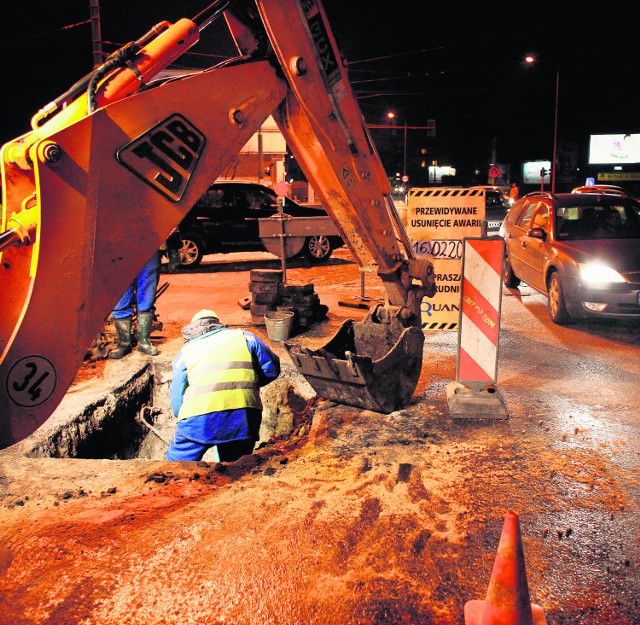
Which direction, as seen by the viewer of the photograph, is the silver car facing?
facing the viewer and to the right of the viewer

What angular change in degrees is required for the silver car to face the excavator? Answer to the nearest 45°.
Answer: approximately 45° to its right

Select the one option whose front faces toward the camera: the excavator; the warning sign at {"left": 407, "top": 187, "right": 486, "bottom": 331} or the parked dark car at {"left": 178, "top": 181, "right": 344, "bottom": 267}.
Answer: the warning sign

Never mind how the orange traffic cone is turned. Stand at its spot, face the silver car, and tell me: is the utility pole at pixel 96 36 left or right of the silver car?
left

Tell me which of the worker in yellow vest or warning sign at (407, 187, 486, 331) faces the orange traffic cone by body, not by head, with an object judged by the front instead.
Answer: the warning sign

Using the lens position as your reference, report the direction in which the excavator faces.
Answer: facing to the right of the viewer

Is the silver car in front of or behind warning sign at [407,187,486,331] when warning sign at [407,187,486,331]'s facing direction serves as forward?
behind

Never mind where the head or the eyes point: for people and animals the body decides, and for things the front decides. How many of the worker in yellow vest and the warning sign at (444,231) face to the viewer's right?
0

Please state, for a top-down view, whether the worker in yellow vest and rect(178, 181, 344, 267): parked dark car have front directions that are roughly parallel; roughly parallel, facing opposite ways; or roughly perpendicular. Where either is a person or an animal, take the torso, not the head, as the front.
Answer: roughly perpendicular

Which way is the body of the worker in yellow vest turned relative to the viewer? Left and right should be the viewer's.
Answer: facing away from the viewer

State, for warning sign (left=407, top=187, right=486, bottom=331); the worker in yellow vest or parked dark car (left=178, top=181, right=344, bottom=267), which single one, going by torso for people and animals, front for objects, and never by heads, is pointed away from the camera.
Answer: the worker in yellow vest

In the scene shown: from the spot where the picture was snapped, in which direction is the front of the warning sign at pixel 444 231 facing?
facing the viewer
